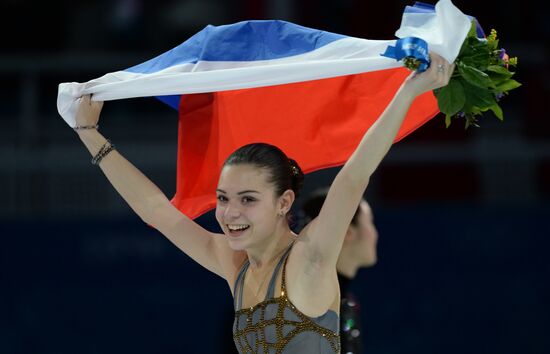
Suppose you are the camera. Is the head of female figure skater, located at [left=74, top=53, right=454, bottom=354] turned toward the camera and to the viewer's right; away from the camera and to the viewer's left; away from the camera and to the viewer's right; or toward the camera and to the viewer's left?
toward the camera and to the viewer's left

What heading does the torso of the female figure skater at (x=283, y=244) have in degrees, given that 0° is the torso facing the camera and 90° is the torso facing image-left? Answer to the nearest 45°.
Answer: approximately 45°
